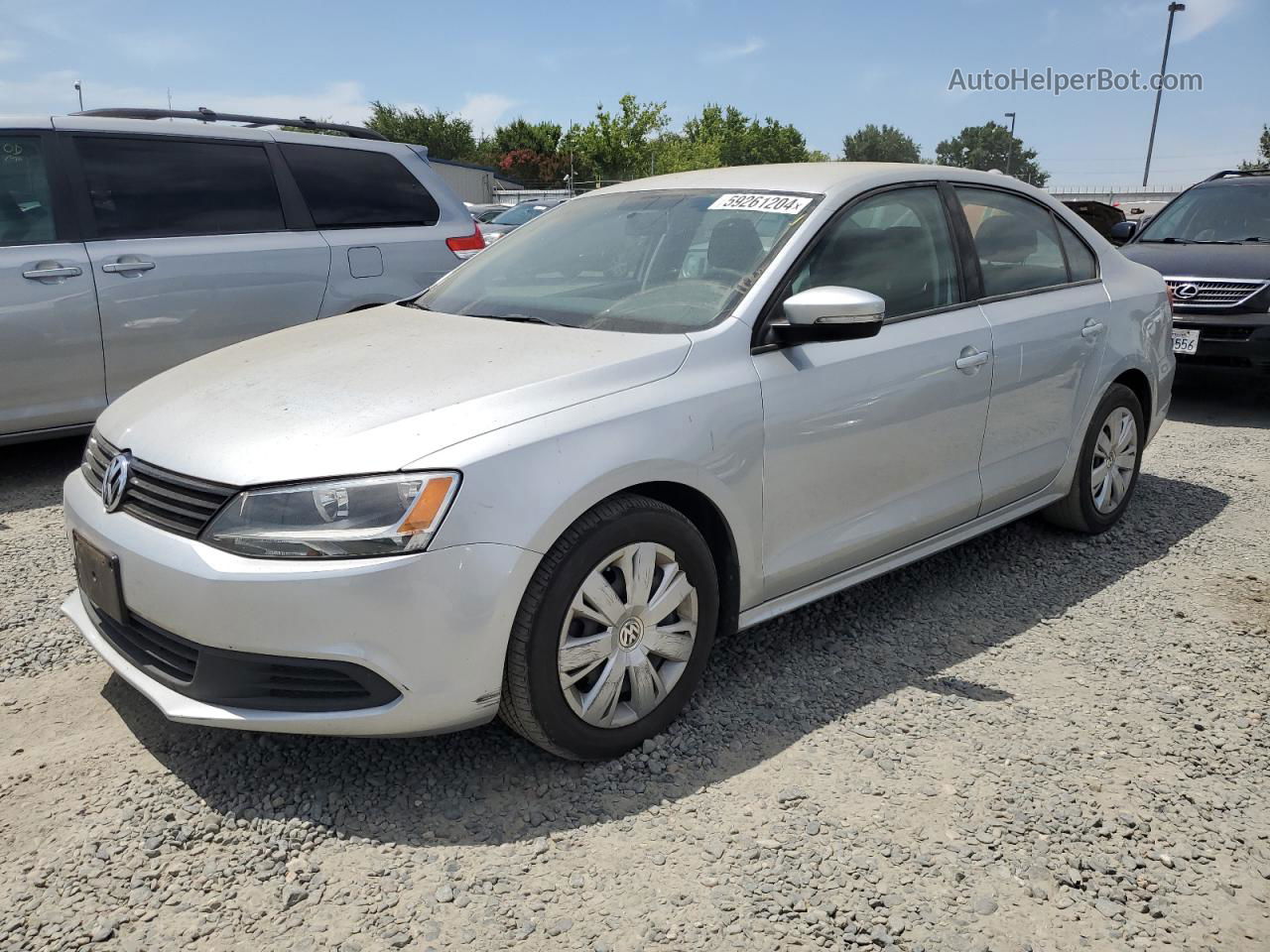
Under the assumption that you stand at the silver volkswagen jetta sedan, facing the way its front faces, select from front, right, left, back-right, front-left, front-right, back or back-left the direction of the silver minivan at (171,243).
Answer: right

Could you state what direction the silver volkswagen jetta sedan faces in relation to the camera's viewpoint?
facing the viewer and to the left of the viewer

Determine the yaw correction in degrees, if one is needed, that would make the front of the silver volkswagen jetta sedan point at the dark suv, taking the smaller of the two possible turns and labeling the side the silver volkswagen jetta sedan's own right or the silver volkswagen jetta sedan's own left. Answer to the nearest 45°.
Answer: approximately 180°

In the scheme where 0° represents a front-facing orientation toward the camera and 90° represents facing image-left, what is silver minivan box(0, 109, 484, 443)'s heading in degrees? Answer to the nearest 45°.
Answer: approximately 90°

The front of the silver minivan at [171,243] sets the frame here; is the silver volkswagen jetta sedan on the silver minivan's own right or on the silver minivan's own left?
on the silver minivan's own left

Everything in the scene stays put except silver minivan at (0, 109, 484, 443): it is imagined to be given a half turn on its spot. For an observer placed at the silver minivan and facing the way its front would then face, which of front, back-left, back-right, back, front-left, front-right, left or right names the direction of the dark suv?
front

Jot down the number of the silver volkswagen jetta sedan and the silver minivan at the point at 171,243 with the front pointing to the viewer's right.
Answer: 0

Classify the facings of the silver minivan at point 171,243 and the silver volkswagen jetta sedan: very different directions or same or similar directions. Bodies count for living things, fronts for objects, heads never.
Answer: same or similar directions
